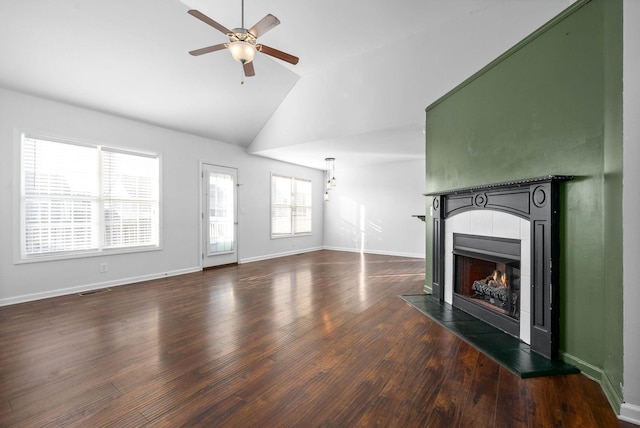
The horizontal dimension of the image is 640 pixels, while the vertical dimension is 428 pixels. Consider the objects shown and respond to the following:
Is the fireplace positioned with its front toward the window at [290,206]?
no

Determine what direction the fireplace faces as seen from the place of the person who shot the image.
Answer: facing the viewer and to the left of the viewer

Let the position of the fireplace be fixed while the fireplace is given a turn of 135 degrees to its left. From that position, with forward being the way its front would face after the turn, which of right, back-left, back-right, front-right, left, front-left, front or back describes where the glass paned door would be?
back

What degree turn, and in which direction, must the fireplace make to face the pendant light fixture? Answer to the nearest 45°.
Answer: approximately 90° to its right
